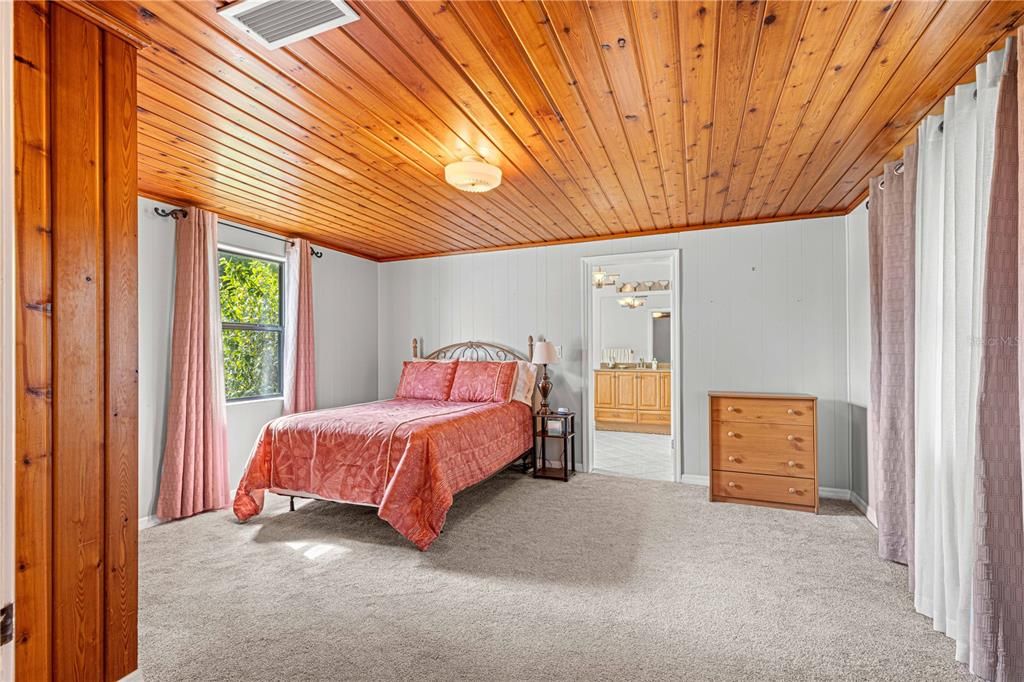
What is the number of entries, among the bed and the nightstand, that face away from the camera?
0

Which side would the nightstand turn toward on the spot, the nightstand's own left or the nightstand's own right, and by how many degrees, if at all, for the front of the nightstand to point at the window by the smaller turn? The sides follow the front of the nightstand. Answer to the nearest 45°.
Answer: approximately 90° to the nightstand's own right

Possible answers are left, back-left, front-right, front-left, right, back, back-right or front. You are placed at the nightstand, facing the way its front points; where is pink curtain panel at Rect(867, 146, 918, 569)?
front-left

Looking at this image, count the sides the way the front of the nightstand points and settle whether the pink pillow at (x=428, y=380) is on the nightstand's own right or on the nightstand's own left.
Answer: on the nightstand's own right

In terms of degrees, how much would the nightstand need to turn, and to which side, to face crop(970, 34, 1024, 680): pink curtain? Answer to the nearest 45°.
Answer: approximately 45° to its left

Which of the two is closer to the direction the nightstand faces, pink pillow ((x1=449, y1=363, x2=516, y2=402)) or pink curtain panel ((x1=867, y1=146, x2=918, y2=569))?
the pink curtain panel

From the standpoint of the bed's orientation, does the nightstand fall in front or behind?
behind

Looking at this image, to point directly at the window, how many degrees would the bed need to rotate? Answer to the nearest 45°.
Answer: approximately 90° to its right

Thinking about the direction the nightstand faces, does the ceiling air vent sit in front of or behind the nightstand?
in front

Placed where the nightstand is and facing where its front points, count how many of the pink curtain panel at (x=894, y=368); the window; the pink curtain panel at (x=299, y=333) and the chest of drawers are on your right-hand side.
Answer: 2

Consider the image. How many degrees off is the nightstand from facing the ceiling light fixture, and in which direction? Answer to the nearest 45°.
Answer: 0° — it already faces it

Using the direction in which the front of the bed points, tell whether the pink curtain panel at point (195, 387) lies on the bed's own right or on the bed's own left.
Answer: on the bed's own right

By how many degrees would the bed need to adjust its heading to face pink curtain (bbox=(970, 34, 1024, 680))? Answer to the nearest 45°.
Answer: approximately 90° to its left

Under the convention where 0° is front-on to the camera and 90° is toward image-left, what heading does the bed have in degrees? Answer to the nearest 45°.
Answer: approximately 45°
